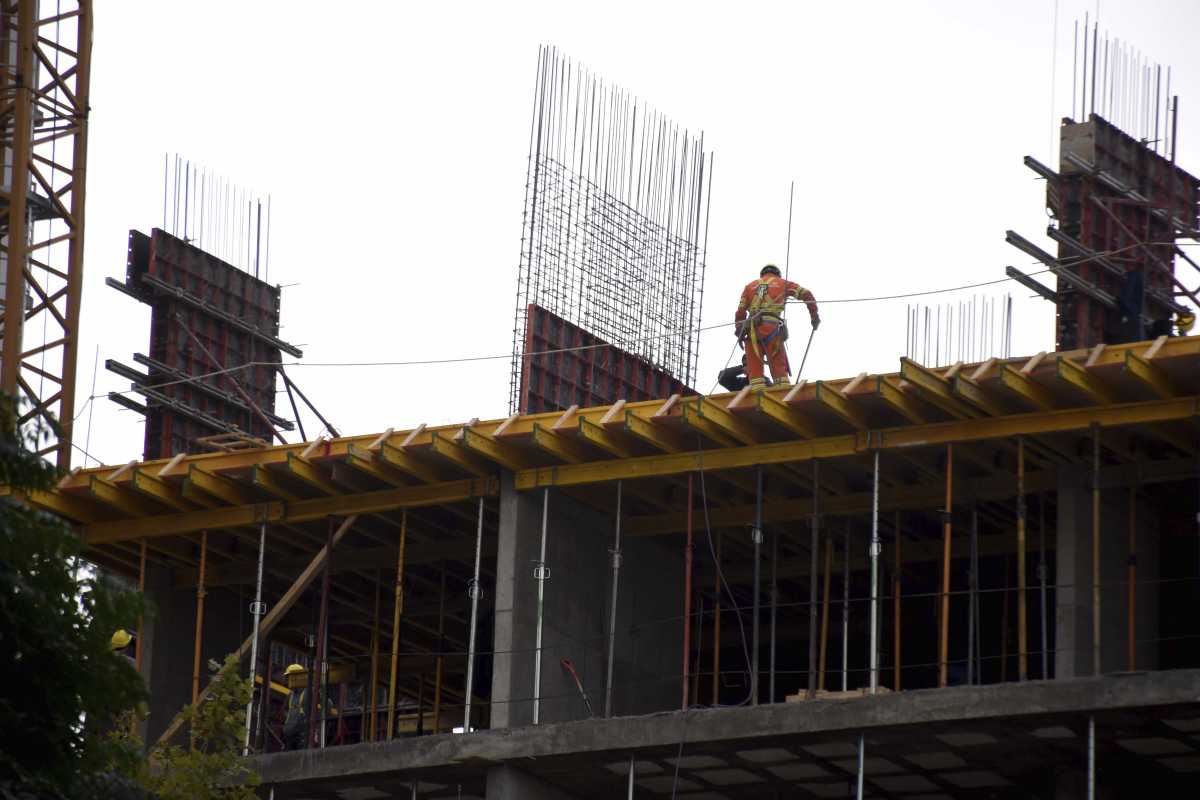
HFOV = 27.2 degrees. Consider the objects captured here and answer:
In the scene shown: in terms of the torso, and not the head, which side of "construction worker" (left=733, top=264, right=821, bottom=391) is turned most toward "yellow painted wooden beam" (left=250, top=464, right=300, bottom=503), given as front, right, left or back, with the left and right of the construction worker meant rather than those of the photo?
left

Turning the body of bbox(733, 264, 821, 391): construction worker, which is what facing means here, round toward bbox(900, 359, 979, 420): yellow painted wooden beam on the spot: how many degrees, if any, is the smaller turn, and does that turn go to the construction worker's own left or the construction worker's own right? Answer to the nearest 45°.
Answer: approximately 135° to the construction worker's own right

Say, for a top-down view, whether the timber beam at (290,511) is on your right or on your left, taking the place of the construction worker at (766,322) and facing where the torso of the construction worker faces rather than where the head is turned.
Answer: on your left

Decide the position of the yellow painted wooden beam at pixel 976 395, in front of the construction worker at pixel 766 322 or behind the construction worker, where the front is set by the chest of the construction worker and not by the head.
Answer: behind

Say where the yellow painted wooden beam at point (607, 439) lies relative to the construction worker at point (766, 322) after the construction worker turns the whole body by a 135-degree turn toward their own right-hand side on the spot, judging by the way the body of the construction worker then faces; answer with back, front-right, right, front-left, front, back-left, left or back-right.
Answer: right

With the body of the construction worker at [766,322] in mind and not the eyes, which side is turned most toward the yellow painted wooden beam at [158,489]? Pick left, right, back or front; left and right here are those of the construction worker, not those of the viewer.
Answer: left

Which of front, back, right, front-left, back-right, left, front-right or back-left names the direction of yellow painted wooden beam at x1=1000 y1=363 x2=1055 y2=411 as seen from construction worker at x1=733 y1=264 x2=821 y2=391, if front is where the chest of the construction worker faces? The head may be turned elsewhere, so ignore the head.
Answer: back-right

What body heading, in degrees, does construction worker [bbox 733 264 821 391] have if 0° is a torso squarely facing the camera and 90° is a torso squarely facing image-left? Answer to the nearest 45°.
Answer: approximately 180°

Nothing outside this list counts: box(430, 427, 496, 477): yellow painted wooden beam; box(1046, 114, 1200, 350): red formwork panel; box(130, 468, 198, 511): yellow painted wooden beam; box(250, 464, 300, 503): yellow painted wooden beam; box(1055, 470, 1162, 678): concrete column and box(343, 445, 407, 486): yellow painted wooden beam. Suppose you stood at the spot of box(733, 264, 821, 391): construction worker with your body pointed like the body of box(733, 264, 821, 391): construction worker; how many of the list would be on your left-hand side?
4
